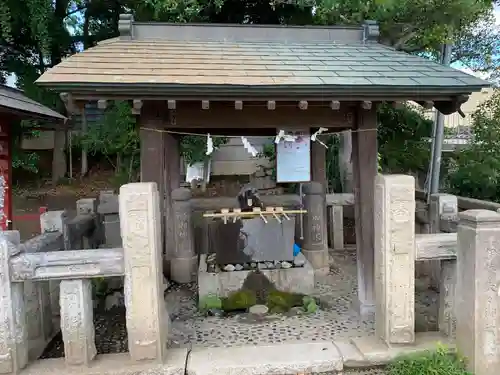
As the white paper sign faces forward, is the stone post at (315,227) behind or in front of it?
behind

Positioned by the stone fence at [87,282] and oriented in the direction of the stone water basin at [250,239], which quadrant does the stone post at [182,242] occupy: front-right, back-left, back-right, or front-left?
front-left

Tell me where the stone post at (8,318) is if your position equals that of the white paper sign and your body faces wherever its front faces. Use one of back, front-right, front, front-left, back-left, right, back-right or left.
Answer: front-right

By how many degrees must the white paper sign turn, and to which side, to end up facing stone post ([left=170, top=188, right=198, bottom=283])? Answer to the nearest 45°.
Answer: approximately 135° to its right

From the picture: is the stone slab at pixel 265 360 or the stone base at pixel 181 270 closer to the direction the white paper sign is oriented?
the stone slab

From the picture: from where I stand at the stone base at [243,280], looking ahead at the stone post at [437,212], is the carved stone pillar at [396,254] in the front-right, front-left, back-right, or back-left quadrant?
front-right

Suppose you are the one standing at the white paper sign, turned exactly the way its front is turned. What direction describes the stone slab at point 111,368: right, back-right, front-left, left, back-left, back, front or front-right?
front-right

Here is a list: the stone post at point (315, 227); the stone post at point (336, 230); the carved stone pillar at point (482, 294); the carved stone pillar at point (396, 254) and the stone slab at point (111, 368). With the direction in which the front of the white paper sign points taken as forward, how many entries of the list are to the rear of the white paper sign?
2

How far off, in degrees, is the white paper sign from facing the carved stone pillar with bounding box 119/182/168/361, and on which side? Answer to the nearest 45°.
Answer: approximately 45° to its right

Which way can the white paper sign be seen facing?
toward the camera

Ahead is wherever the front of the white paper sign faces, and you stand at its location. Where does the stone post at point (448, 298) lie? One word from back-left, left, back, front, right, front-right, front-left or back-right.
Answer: front-left
